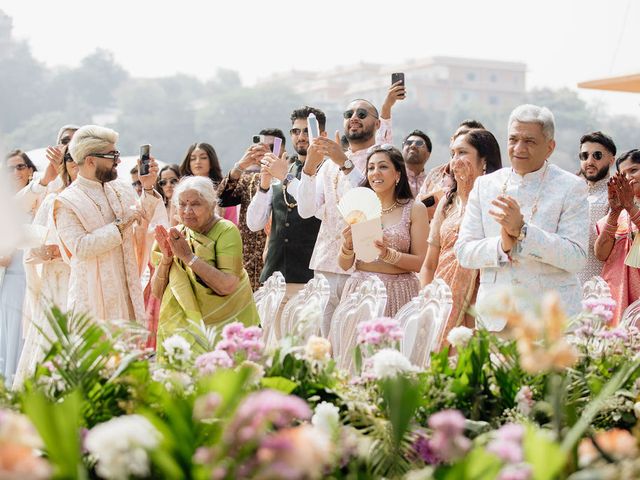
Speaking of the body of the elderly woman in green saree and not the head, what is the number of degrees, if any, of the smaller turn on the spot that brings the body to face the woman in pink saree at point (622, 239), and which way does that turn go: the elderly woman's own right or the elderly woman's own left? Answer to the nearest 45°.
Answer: approximately 135° to the elderly woman's own left

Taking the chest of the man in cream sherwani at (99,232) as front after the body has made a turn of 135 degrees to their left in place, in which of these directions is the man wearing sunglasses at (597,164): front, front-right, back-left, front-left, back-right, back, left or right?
right

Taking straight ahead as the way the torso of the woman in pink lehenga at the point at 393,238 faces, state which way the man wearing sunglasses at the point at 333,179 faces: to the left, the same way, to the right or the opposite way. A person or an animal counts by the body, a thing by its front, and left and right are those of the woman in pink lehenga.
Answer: the same way

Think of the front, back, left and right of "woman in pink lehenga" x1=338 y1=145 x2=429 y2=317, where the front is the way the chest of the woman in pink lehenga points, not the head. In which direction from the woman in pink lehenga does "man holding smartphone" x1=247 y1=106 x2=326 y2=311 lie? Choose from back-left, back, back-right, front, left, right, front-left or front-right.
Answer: right

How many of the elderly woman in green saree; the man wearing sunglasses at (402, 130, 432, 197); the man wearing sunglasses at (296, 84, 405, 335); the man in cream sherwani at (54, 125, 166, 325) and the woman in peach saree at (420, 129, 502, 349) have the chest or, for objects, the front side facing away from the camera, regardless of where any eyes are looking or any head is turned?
0

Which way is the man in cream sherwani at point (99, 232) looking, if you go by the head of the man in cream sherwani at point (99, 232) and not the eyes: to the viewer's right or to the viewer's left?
to the viewer's right

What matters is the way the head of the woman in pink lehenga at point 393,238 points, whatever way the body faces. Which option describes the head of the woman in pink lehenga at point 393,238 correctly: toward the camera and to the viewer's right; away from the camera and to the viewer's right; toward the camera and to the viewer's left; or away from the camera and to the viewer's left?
toward the camera and to the viewer's left

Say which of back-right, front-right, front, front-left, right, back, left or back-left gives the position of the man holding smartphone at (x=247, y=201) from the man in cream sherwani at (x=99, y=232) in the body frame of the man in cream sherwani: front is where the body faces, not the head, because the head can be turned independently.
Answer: left

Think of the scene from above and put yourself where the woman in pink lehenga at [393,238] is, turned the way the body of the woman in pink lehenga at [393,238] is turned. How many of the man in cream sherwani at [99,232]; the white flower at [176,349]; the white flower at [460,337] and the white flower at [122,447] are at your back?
0

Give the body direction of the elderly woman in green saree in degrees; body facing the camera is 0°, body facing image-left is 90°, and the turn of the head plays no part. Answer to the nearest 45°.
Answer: approximately 45°

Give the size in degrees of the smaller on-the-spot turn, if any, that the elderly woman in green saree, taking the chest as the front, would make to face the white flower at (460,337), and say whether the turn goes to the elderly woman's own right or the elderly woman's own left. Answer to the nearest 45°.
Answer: approximately 90° to the elderly woman's own left

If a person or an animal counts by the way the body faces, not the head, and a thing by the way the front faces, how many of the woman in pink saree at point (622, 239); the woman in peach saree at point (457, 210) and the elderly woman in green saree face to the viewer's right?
0

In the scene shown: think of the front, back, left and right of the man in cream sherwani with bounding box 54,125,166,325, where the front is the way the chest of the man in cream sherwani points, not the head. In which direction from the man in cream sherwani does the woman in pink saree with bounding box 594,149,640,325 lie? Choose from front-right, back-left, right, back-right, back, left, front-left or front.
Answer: front-left

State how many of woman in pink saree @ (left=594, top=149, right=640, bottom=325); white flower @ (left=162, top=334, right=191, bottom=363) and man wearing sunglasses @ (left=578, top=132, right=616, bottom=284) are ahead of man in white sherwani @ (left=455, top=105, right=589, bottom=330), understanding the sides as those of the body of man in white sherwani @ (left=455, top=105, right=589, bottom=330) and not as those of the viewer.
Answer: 1

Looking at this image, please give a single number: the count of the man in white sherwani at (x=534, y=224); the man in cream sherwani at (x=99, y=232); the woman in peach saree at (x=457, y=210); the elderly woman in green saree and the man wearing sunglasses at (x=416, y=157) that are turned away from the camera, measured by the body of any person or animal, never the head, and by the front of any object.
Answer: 0

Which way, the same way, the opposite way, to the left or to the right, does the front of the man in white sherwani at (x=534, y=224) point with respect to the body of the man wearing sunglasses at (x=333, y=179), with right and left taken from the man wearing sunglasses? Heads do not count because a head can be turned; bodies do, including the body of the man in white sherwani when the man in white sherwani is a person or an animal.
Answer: the same way
